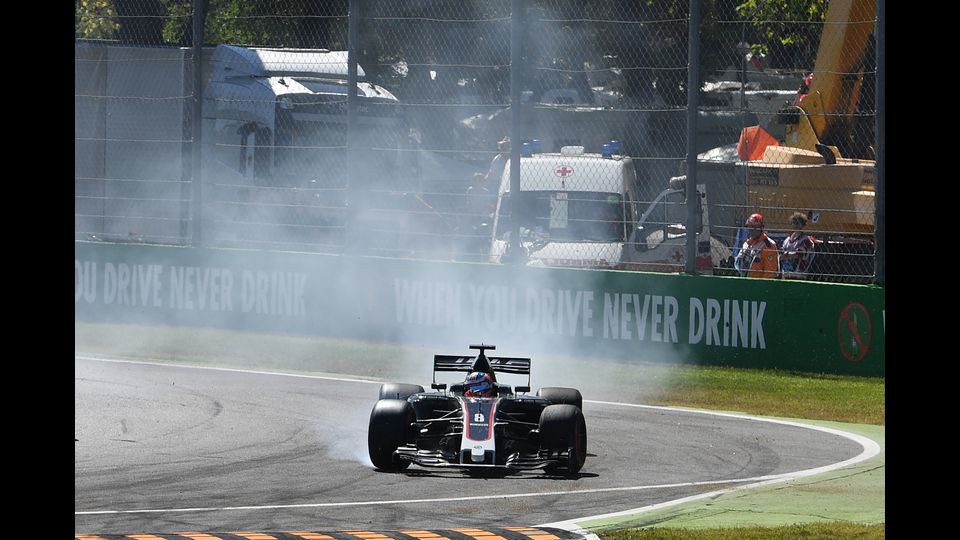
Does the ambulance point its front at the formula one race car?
yes

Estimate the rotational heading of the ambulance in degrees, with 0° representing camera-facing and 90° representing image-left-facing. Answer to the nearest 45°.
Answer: approximately 0°

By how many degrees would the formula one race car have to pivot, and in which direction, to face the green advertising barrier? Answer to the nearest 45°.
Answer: approximately 180°

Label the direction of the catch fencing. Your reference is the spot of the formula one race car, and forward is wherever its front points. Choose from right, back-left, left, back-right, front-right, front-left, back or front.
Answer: back

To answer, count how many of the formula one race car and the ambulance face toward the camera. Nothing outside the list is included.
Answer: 2
